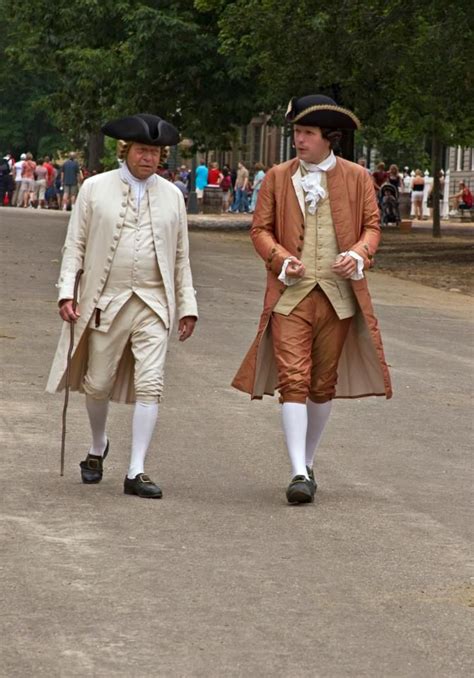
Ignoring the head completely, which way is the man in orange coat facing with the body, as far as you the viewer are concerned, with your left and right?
facing the viewer

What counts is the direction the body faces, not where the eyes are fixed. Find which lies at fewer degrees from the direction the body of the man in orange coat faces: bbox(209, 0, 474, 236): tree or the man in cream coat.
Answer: the man in cream coat

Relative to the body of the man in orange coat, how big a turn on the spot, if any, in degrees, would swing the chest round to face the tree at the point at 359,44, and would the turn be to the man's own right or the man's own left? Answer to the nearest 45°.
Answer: approximately 180°

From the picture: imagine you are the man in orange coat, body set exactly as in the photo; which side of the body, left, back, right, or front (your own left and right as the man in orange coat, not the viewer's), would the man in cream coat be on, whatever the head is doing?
right

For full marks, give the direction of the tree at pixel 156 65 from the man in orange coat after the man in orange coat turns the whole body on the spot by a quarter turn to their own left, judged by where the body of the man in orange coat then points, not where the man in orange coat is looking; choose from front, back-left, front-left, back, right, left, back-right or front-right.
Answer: left
